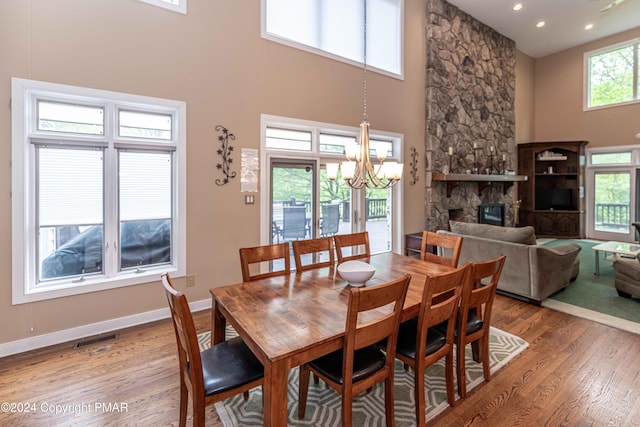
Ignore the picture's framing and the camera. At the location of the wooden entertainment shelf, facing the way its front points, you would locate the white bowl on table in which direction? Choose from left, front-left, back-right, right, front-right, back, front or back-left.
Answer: front

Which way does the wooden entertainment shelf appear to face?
toward the camera

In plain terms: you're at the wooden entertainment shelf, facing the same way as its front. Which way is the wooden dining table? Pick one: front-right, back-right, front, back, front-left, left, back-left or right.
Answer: front

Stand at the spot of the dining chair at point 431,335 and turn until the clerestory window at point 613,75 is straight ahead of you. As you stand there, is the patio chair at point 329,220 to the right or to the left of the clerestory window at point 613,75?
left

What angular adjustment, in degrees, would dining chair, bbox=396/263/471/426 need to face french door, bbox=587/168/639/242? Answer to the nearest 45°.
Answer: approximately 90° to its right

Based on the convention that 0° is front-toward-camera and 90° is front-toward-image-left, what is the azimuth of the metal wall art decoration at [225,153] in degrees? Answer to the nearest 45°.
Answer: approximately 315°

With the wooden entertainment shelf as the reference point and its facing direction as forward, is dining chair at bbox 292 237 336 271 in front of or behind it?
in front

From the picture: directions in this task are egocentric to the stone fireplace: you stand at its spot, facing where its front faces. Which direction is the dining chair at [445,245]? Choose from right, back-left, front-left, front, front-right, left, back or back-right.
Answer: front-right

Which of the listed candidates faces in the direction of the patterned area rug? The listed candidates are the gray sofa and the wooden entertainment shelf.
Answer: the wooden entertainment shelf

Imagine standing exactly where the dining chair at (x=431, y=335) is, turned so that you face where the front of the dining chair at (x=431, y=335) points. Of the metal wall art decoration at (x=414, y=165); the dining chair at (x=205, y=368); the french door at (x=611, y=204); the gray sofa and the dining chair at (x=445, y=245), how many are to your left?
1

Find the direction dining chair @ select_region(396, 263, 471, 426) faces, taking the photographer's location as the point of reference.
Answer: facing away from the viewer and to the left of the viewer

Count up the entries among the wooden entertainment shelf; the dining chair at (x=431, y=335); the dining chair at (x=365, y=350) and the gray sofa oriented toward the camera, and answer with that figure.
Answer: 1

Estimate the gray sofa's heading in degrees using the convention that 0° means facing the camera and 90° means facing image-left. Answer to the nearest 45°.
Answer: approximately 225°
